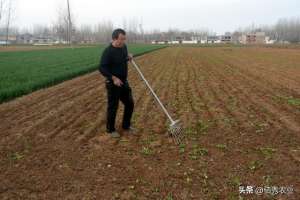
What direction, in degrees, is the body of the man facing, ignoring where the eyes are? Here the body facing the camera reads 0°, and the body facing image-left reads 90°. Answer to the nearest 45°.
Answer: approximately 315°
